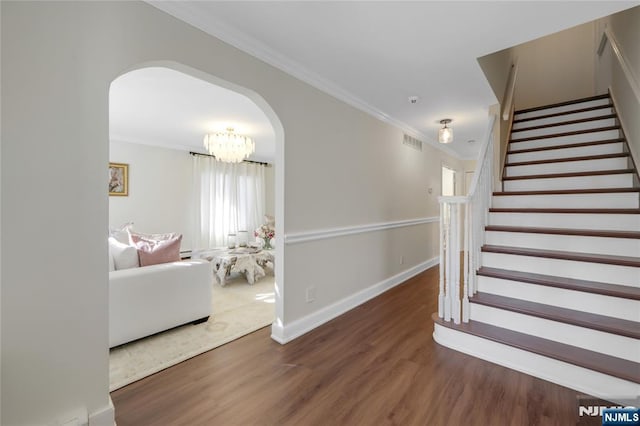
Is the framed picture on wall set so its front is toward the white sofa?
yes

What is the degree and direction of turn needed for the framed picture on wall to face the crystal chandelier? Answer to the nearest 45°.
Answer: approximately 45° to its left

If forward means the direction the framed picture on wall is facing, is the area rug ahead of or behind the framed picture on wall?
ahead

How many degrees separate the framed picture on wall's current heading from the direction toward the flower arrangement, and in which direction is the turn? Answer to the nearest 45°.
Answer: approximately 45° to its left

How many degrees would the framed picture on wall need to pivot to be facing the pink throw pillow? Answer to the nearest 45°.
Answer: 0° — it already faces it

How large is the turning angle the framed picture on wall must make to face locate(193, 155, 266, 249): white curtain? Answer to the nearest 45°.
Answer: approximately 90° to its left

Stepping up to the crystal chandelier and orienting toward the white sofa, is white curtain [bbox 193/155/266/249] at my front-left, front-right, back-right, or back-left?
back-right

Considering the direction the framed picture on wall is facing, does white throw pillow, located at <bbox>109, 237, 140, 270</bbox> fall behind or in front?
in front
